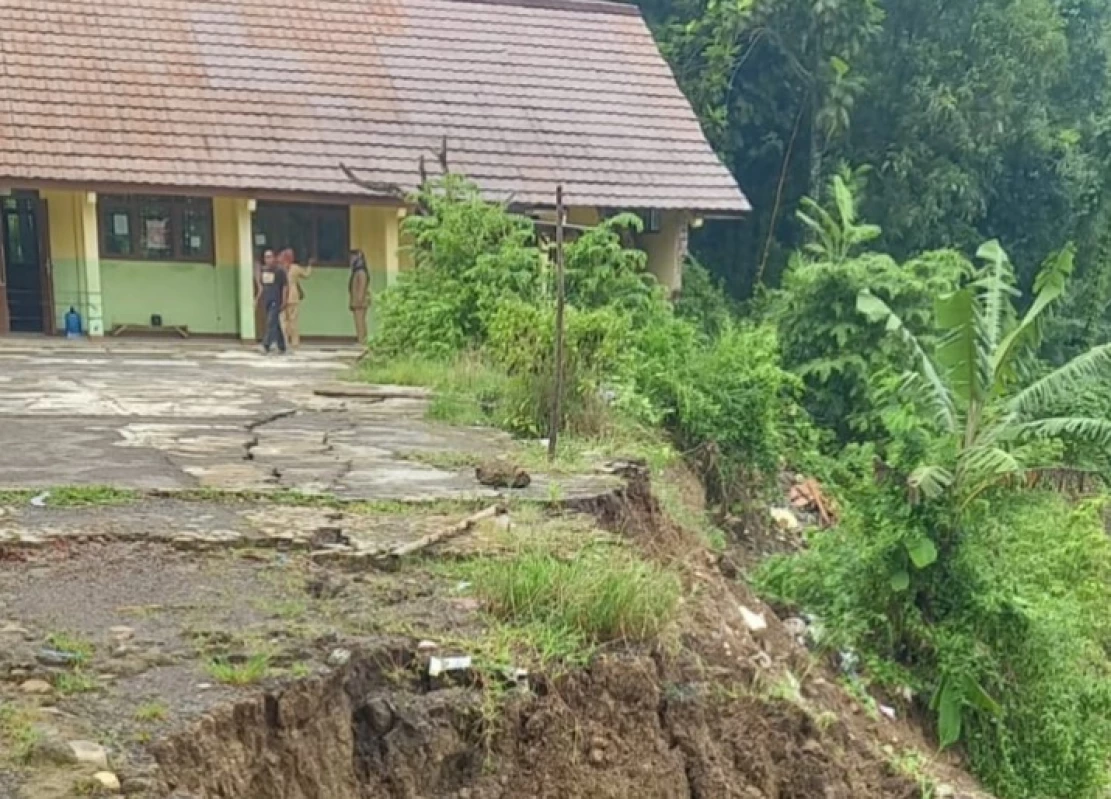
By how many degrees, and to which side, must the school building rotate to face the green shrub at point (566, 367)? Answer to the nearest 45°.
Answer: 0° — it already faces it

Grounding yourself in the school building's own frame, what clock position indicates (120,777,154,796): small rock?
The small rock is roughly at 12 o'clock from the school building.

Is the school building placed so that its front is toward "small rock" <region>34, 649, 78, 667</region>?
yes

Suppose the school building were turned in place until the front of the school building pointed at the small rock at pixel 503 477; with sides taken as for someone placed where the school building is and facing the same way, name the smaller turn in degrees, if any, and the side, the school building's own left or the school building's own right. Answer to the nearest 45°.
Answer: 0° — it already faces it

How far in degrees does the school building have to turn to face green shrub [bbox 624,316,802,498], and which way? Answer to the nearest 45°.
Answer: approximately 45° to its left

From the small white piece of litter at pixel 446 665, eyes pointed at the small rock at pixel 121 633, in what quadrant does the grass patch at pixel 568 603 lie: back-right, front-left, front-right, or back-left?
back-right

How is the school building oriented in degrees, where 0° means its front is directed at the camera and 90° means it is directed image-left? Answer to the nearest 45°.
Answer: approximately 0°

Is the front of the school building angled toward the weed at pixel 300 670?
yes

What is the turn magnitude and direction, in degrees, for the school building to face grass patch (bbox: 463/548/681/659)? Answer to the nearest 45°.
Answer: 0° — it already faces it
